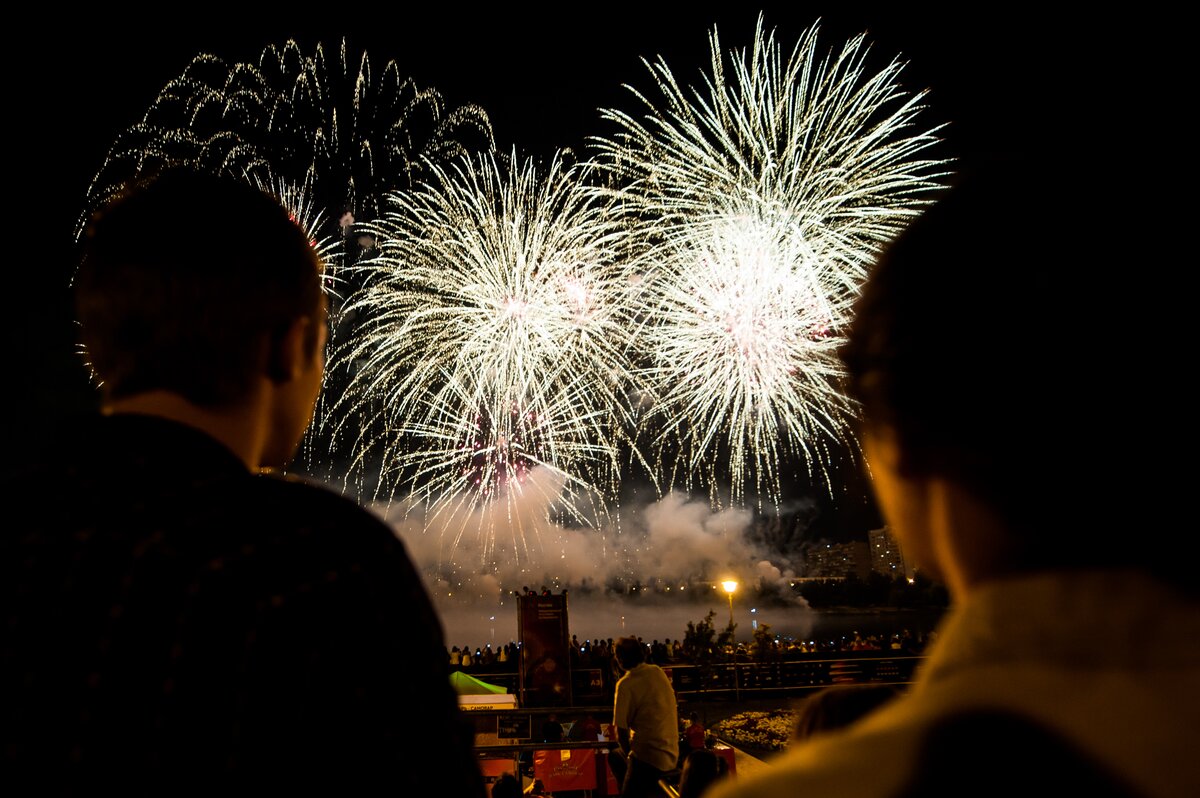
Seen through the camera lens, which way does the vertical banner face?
facing the viewer
